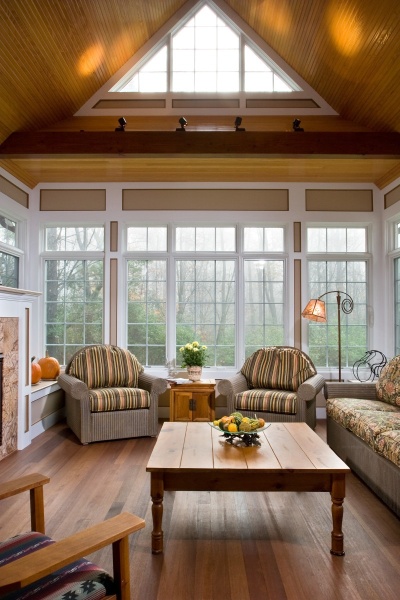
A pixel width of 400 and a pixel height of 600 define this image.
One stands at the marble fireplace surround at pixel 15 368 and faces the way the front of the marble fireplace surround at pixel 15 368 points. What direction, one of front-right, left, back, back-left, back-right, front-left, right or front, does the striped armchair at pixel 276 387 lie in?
front-left

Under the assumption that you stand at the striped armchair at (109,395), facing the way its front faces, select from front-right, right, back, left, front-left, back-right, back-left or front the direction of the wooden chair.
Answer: front-right

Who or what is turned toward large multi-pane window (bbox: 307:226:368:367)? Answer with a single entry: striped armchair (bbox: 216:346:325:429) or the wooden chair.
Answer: the wooden chair

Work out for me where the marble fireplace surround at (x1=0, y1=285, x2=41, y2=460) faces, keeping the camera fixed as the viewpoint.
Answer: facing the viewer and to the right of the viewer

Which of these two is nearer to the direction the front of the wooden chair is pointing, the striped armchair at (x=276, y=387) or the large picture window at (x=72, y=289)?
the striped armchair

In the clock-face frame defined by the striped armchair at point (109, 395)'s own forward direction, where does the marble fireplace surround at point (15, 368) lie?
The marble fireplace surround is roughly at 4 o'clock from the striped armchair.

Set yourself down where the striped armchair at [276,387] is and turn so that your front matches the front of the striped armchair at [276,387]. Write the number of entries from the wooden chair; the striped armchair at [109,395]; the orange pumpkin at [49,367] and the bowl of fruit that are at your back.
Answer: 0

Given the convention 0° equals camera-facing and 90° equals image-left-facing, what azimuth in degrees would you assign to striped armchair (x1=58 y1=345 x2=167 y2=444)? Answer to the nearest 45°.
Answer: approximately 315°

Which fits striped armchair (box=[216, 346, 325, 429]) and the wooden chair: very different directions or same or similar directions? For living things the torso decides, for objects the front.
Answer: very different directions

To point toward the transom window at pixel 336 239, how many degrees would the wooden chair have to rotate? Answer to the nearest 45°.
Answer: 0° — it already faces it

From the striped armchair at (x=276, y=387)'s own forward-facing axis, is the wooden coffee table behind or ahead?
ahead

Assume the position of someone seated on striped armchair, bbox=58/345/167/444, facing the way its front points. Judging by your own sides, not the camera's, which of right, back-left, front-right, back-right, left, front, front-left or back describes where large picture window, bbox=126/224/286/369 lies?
left

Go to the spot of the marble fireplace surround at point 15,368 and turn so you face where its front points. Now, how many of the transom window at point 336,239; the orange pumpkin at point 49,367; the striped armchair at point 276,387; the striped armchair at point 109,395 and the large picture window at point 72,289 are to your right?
0

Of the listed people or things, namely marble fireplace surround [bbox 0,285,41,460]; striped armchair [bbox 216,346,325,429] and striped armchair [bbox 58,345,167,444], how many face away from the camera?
0

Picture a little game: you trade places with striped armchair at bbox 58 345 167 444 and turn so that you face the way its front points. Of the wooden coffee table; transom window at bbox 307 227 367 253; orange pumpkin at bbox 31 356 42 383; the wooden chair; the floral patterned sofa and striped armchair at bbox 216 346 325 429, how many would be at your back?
1

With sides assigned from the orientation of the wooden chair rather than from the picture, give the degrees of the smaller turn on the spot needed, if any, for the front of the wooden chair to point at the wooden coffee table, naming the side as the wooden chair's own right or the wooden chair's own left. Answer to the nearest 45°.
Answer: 0° — it already faces it

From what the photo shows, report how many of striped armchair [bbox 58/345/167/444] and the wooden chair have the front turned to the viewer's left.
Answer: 0

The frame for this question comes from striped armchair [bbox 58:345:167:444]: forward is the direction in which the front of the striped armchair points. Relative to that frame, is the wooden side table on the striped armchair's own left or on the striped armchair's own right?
on the striped armchair's own left

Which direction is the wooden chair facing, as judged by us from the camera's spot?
facing away from the viewer and to the right of the viewer

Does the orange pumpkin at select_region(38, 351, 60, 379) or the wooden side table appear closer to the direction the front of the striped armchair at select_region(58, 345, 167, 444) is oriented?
the wooden side table
